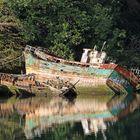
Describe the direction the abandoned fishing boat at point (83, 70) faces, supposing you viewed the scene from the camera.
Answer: facing away from the viewer and to the left of the viewer
